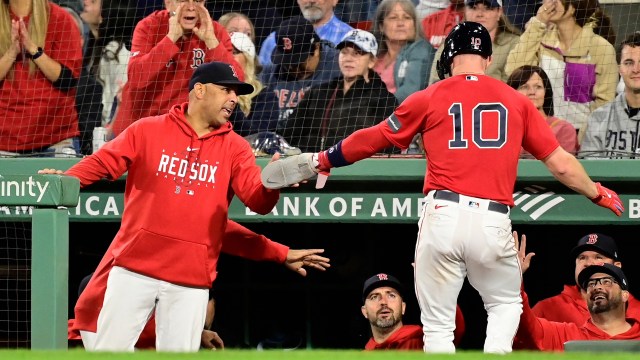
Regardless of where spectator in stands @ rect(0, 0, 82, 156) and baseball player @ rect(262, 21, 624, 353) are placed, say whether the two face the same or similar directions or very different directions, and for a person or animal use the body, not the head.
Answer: very different directions

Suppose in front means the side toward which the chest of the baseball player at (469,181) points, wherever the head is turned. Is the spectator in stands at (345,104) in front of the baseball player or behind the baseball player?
in front

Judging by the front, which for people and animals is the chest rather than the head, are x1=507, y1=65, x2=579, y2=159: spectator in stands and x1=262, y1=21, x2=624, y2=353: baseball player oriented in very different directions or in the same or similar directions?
very different directions

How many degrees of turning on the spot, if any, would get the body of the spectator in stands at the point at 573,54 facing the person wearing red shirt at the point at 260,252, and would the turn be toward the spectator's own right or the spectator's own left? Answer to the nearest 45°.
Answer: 0° — they already face them

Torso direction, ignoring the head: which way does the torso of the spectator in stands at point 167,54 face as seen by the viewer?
toward the camera

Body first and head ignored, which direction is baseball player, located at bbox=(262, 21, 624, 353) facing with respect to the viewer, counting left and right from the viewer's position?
facing away from the viewer

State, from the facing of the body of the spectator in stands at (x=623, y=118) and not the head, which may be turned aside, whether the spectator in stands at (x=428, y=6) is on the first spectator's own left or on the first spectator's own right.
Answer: on the first spectator's own right

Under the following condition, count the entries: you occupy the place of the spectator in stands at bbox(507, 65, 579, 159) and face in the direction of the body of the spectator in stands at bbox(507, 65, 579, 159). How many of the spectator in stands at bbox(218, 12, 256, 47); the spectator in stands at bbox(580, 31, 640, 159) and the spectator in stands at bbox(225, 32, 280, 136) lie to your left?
1

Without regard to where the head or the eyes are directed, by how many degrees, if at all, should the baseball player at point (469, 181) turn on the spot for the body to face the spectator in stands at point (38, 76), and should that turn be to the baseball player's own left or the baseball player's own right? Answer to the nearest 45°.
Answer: approximately 45° to the baseball player's own left

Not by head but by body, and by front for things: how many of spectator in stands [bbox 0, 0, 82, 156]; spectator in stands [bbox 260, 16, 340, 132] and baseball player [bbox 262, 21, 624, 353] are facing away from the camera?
1
